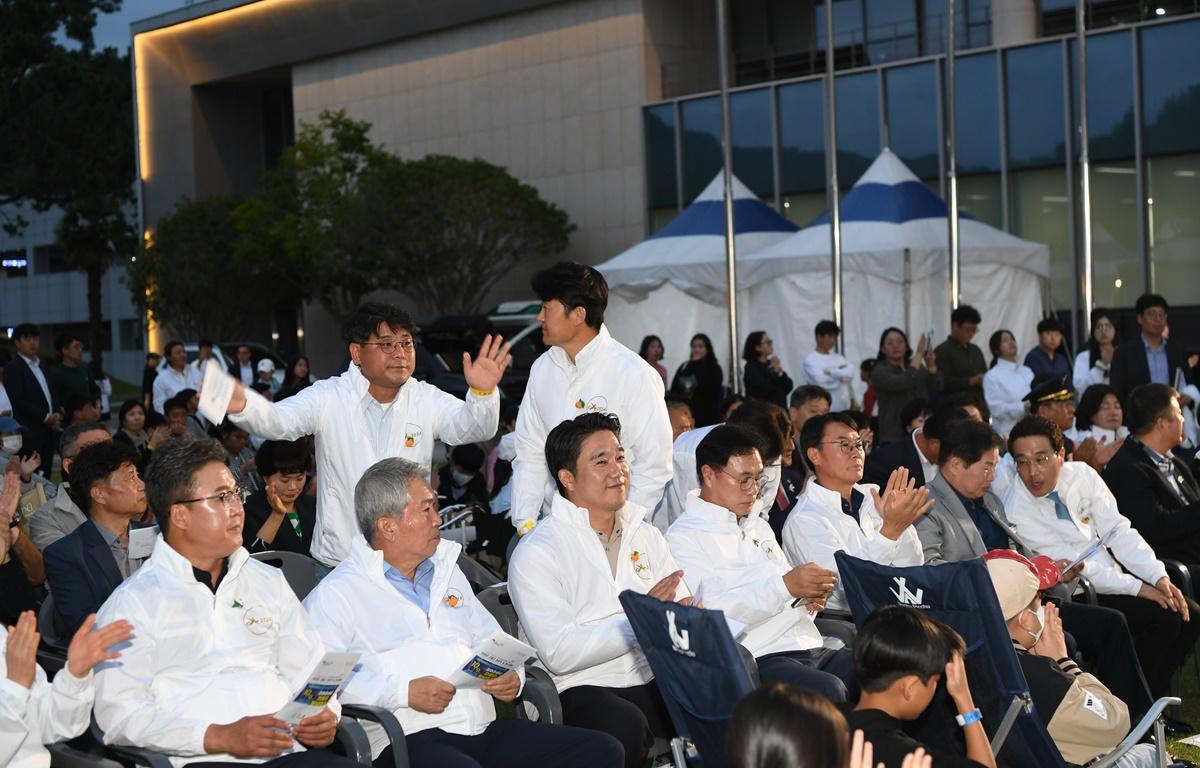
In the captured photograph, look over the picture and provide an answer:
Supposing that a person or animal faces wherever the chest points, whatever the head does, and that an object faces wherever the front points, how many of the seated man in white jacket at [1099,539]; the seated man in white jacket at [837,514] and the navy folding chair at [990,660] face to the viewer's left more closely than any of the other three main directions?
0

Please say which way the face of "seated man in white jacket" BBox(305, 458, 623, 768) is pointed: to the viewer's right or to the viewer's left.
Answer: to the viewer's right

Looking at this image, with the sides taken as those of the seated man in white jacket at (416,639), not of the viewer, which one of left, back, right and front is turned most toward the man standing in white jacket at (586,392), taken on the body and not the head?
left

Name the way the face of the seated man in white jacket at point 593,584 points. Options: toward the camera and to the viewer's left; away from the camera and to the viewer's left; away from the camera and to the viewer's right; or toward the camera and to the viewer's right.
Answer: toward the camera and to the viewer's right

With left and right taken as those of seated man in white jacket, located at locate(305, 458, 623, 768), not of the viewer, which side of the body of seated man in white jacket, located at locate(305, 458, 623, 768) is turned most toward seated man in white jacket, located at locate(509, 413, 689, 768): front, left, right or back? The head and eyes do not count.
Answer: left

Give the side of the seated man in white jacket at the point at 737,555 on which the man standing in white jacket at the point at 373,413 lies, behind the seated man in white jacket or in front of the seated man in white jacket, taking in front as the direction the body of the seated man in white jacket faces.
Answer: behind

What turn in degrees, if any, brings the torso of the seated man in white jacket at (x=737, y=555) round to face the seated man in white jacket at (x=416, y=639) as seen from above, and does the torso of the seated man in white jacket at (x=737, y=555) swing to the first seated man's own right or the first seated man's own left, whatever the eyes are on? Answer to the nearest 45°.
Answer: approximately 90° to the first seated man's own right

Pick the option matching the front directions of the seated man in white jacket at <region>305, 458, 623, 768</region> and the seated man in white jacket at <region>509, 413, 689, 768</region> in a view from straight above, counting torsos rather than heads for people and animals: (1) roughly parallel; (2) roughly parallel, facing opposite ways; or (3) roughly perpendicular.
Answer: roughly parallel

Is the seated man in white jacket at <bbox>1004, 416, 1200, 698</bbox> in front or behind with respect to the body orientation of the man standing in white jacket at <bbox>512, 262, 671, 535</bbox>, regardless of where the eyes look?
behind

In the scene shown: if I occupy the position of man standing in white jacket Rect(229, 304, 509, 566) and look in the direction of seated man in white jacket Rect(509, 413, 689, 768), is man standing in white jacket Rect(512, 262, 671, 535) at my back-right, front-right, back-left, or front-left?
front-left

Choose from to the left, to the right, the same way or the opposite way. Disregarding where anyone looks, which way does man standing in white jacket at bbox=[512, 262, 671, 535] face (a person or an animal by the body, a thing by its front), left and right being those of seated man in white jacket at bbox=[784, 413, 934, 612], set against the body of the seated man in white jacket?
to the right

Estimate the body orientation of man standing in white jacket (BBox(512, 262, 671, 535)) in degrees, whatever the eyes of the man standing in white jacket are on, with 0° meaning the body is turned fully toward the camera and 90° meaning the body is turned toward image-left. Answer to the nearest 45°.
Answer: approximately 45°
